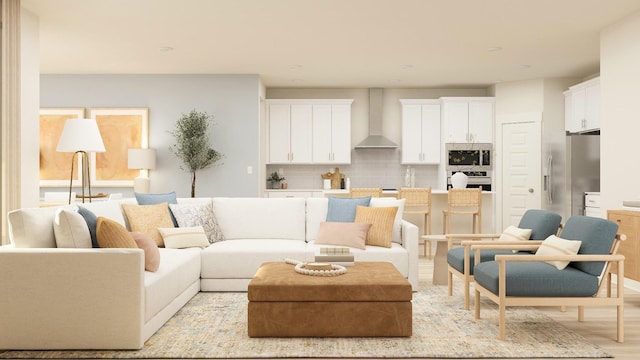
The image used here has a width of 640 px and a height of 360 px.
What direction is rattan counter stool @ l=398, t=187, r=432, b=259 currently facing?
away from the camera

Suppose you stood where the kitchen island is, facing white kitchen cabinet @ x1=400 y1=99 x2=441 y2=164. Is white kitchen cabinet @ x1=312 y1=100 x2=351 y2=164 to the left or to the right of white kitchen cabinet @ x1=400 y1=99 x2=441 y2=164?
left

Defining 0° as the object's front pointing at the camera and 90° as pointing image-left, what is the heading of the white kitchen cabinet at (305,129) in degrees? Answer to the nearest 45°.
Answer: approximately 0°

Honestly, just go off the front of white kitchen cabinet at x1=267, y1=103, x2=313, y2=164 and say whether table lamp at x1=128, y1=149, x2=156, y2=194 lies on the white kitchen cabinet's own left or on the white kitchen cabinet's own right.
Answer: on the white kitchen cabinet's own right

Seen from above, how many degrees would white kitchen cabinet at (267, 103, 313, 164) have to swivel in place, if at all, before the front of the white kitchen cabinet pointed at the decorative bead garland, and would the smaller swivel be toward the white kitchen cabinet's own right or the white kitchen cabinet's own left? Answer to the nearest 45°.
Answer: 0° — it already faces it

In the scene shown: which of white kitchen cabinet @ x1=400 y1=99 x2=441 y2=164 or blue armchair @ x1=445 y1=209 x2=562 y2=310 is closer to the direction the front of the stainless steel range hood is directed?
the blue armchair

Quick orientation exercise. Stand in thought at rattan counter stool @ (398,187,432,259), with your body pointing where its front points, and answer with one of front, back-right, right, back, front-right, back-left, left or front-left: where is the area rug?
back

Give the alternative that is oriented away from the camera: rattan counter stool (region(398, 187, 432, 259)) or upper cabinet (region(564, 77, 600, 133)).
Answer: the rattan counter stool

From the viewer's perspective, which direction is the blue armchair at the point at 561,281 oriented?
to the viewer's left

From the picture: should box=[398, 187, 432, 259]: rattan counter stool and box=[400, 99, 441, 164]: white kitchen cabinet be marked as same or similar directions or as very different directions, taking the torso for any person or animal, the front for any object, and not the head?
very different directions

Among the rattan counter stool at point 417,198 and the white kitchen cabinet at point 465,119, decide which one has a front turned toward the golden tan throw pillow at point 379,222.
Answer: the white kitchen cabinet

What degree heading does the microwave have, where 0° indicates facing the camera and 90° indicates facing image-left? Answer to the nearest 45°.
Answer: approximately 0°
